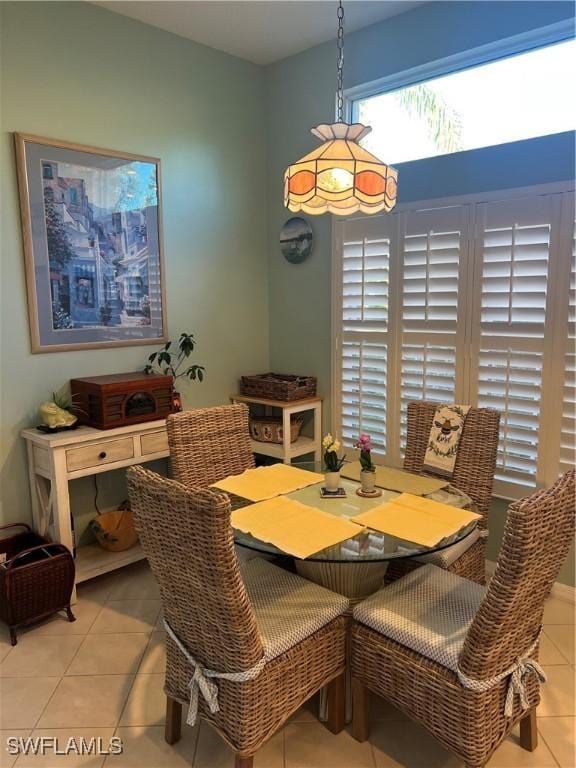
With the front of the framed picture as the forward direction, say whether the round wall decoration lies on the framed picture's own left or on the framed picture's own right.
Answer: on the framed picture's own left

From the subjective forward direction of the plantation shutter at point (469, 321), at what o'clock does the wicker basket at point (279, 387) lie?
The wicker basket is roughly at 2 o'clock from the plantation shutter.

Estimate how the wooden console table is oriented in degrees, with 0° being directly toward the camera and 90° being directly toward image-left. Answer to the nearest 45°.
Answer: approximately 315°

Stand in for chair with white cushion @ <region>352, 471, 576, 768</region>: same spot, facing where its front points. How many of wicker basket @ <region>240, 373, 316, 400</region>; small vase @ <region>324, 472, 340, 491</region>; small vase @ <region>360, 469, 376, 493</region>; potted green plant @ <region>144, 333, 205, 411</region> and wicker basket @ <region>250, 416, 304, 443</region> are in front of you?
5

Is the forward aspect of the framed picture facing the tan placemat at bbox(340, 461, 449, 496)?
yes

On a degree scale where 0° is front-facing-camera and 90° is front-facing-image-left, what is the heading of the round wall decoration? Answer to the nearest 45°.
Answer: approximately 45°

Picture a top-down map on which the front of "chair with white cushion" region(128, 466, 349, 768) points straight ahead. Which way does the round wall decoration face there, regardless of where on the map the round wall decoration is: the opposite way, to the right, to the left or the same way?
the opposite way

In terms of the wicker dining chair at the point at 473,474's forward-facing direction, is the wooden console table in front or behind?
in front

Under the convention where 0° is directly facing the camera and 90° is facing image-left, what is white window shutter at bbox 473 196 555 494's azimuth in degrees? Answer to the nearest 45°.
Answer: approximately 45°

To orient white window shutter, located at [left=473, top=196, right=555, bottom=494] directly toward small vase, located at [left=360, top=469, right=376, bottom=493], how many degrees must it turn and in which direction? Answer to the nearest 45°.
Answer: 0° — it already faces it

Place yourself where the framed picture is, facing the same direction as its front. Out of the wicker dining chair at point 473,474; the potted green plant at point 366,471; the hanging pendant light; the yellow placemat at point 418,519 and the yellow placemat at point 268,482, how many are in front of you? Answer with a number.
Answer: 5

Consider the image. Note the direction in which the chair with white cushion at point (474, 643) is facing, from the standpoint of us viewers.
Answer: facing away from the viewer and to the left of the viewer

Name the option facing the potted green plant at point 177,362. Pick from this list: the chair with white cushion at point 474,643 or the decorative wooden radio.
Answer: the chair with white cushion

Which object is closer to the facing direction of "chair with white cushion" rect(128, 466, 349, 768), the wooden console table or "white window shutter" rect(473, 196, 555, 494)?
the white window shutter

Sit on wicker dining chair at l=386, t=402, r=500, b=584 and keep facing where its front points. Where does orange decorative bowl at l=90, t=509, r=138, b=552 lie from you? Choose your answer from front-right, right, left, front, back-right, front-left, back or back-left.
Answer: front-right
